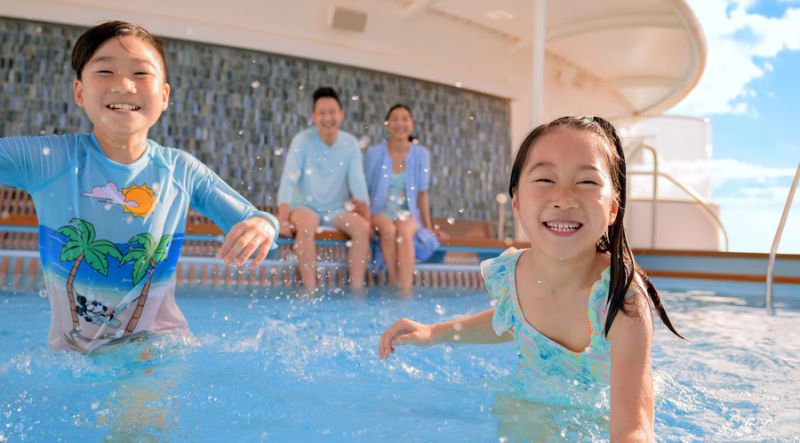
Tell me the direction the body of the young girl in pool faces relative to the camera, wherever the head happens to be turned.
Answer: toward the camera

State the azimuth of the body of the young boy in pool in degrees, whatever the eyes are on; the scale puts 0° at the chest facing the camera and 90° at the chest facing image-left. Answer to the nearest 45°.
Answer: approximately 0°

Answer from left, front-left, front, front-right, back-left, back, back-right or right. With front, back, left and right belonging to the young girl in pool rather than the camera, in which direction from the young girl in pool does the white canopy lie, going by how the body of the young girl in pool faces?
back

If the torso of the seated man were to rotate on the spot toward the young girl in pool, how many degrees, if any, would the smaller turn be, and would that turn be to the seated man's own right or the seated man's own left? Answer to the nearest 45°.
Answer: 0° — they already face them

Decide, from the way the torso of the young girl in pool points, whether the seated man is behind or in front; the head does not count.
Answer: behind

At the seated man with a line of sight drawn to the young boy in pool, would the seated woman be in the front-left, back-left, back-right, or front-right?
back-left

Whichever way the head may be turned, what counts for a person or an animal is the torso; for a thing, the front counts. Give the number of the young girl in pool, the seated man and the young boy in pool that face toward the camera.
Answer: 3

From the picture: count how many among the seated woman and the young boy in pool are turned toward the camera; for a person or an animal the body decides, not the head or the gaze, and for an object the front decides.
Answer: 2

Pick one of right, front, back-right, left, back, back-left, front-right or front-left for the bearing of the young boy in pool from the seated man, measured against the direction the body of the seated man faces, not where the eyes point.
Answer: front

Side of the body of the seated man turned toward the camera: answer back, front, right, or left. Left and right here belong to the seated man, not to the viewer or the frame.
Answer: front

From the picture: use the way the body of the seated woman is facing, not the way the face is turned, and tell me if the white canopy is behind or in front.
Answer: behind

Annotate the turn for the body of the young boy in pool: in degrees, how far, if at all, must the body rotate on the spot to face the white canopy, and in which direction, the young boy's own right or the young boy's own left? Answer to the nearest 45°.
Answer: approximately 135° to the young boy's own left

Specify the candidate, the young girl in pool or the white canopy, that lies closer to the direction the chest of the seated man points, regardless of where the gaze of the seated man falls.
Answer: the young girl in pool
